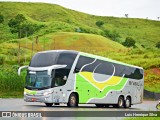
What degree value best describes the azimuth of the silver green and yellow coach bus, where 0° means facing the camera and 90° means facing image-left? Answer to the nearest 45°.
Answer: approximately 45°
